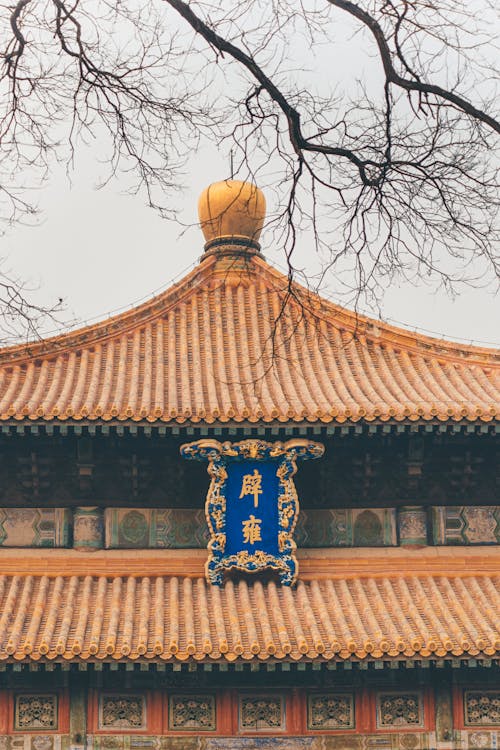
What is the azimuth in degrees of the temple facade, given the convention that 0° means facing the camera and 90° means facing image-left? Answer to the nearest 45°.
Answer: approximately 0°
